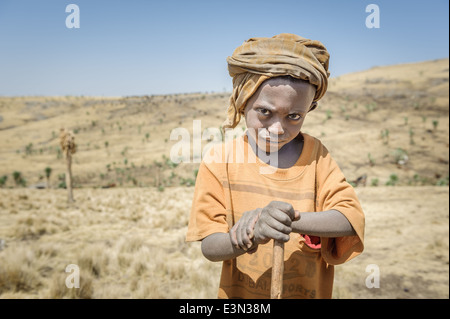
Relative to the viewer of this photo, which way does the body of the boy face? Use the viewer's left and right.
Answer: facing the viewer
